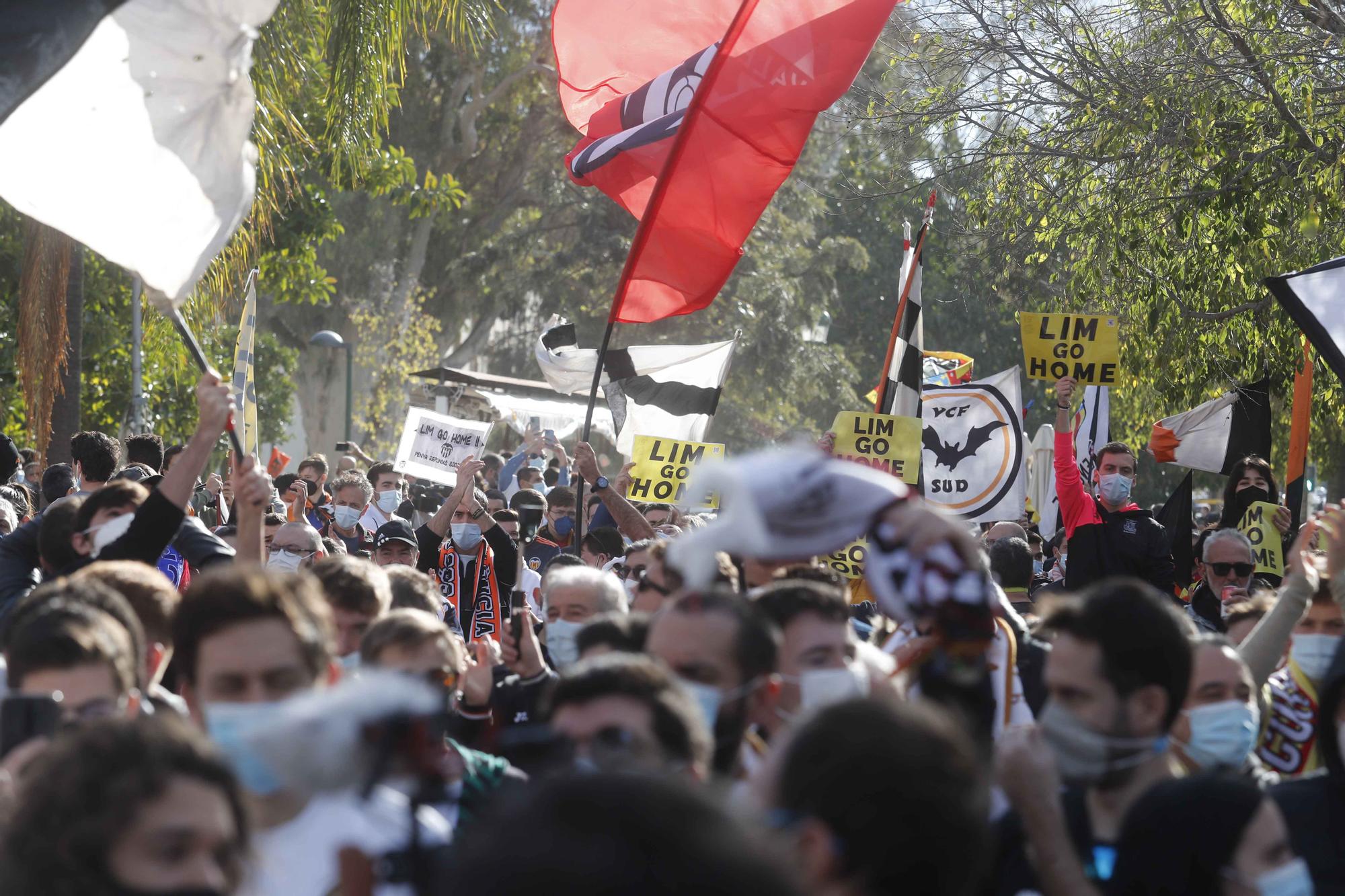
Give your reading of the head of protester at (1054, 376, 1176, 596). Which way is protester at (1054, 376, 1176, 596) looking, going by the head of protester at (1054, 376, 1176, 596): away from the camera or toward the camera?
toward the camera

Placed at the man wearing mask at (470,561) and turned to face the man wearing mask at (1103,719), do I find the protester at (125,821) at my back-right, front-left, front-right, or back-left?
front-right

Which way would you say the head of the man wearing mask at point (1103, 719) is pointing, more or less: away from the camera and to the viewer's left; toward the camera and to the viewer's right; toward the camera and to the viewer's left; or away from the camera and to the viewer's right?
toward the camera and to the viewer's left

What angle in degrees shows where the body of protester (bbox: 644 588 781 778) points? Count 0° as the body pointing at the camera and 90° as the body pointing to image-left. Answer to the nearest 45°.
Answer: approximately 45°

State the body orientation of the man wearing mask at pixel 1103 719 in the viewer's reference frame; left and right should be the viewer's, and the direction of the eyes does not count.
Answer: facing the viewer and to the left of the viewer

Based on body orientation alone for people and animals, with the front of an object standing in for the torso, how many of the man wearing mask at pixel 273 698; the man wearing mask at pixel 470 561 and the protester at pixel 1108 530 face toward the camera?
3

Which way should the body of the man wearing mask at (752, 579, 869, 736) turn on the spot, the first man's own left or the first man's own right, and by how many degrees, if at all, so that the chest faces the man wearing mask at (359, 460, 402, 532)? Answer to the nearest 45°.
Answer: approximately 180°

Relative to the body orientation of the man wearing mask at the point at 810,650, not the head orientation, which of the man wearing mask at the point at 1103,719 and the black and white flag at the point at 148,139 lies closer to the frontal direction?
the man wearing mask

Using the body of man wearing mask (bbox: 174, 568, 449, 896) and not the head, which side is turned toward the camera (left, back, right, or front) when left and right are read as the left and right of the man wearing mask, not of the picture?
front

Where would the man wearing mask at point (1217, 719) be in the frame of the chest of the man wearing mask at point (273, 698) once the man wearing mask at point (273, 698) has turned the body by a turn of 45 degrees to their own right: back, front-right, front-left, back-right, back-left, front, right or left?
back-left

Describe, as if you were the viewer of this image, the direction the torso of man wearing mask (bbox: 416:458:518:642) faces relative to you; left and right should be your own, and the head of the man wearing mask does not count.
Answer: facing the viewer
